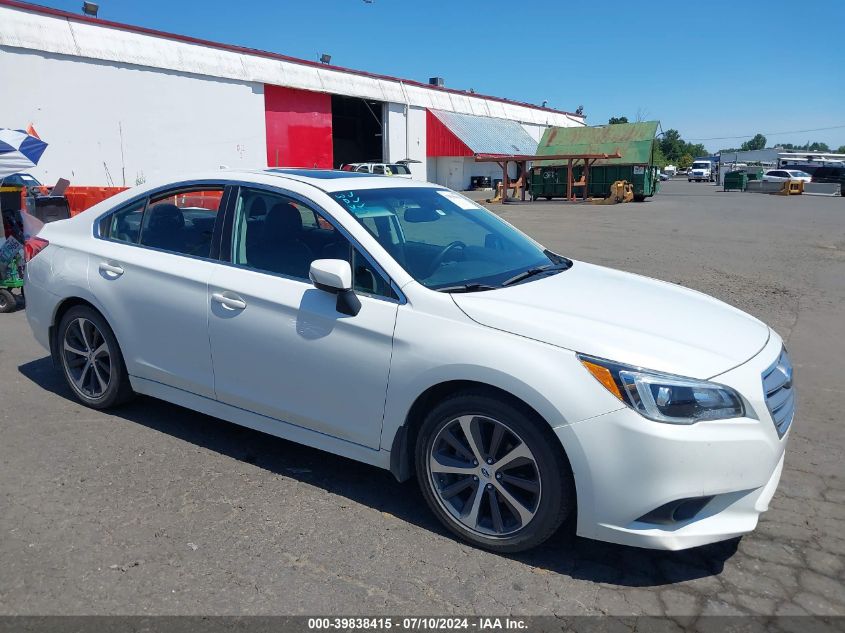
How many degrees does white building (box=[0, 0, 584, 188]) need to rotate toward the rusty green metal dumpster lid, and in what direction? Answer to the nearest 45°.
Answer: approximately 45° to its left

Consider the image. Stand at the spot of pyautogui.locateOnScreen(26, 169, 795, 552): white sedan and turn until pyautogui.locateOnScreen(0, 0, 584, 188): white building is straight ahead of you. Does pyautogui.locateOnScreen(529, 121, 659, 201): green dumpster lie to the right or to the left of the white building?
right

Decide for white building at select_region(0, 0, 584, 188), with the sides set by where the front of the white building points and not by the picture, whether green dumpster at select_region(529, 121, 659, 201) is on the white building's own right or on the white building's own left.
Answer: on the white building's own left

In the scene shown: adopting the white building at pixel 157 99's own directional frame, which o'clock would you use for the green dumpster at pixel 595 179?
The green dumpster is roughly at 10 o'clock from the white building.

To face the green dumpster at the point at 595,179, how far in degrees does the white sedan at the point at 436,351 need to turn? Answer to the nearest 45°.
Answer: approximately 135° to its left

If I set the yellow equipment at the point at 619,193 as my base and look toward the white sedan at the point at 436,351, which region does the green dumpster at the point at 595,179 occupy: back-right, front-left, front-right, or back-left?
back-right

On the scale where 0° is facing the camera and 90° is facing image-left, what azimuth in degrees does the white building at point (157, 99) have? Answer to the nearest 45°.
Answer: approximately 315°

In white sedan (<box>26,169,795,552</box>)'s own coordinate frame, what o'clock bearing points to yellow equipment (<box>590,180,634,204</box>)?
The yellow equipment is roughly at 8 o'clock from the white sedan.

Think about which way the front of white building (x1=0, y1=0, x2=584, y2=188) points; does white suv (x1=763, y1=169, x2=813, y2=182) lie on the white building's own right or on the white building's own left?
on the white building's own left

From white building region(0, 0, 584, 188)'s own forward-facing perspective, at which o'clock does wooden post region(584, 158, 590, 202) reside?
The wooden post is roughly at 10 o'clock from the white building.
